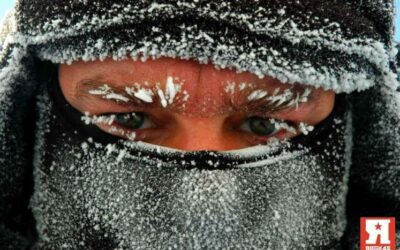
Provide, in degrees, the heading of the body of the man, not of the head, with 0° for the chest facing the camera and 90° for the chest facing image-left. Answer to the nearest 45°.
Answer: approximately 0°
